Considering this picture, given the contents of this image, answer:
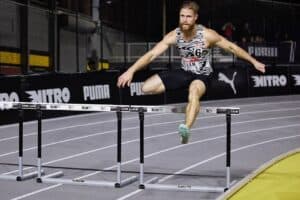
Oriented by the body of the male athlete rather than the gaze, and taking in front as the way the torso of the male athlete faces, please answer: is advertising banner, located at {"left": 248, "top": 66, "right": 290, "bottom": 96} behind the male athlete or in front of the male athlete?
behind

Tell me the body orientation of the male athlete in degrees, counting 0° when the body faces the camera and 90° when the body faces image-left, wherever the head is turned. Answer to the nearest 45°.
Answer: approximately 45°

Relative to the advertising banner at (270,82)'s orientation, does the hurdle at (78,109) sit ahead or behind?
ahead

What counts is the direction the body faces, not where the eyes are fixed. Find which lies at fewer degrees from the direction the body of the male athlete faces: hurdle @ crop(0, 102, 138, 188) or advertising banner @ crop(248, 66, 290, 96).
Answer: the hurdle

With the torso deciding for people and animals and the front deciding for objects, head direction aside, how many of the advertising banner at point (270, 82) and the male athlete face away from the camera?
0

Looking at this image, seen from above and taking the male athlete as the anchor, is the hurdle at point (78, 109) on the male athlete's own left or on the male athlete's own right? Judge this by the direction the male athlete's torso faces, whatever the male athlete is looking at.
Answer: on the male athlete's own right

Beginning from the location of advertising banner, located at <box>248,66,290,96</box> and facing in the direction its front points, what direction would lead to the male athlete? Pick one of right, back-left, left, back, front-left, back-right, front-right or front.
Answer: front
